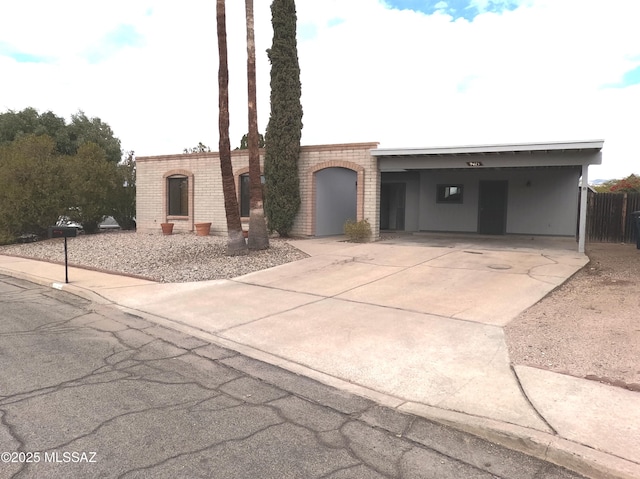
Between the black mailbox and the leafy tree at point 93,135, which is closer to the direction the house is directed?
the black mailbox

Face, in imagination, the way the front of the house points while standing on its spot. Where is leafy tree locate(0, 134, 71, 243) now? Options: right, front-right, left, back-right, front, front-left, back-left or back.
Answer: right

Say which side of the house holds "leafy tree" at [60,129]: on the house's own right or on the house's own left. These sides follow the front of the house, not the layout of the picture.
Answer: on the house's own right

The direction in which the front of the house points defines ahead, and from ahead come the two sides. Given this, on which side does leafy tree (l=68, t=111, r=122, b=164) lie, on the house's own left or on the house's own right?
on the house's own right

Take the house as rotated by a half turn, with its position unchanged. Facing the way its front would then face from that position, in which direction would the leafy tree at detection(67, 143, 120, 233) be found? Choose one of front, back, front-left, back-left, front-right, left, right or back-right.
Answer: left

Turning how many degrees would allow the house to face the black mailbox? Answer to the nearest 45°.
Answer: approximately 45° to its right

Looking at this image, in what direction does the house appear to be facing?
toward the camera

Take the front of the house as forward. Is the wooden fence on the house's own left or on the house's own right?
on the house's own left
